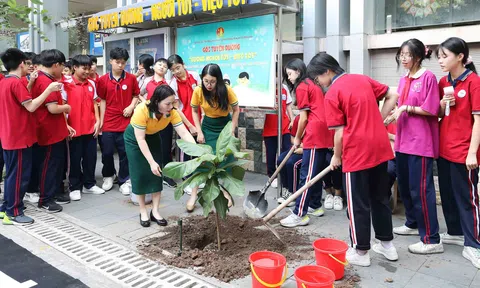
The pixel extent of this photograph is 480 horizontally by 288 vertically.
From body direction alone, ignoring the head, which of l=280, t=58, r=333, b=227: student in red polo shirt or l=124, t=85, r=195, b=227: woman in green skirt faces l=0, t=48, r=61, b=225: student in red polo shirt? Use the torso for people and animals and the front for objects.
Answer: l=280, t=58, r=333, b=227: student in red polo shirt

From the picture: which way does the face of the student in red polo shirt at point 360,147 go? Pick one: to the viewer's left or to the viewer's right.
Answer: to the viewer's left

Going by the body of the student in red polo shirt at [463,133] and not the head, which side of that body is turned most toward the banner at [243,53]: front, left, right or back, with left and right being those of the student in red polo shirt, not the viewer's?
right

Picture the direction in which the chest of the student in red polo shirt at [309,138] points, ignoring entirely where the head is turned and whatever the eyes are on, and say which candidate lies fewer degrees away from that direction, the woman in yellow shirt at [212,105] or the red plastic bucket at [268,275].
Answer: the woman in yellow shirt

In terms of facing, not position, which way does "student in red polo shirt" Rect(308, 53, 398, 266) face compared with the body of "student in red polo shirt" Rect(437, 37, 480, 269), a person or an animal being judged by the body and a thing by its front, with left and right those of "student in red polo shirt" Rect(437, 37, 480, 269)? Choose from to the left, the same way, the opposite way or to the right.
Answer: to the right

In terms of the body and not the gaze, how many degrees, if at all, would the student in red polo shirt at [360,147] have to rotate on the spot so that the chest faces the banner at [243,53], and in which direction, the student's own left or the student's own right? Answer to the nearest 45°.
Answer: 0° — they already face it

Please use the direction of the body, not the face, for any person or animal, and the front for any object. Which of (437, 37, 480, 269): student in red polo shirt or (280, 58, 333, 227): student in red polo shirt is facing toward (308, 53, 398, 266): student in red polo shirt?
(437, 37, 480, 269): student in red polo shirt
